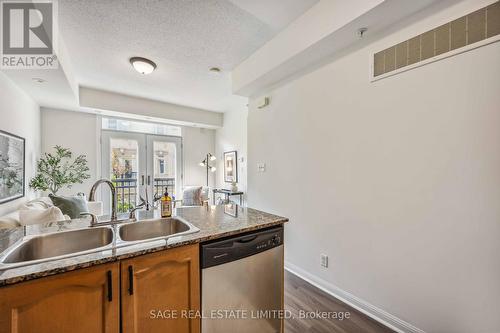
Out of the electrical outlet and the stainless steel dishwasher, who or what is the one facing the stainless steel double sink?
the electrical outlet

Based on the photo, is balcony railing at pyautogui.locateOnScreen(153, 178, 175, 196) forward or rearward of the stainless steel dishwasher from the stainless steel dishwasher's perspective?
rearward

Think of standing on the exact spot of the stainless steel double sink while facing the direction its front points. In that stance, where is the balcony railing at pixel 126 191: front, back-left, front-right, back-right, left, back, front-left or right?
back

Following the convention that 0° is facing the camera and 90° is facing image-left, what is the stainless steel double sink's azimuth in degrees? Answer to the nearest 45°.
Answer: approximately 0°

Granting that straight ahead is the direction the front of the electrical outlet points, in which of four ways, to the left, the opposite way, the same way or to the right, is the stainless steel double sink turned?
to the left

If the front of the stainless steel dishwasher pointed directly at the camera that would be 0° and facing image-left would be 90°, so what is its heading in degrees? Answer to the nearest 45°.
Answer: approximately 315°

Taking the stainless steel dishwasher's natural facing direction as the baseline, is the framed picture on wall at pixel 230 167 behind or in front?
behind

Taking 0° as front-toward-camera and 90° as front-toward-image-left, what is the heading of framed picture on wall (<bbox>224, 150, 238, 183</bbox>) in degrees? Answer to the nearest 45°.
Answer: approximately 45°

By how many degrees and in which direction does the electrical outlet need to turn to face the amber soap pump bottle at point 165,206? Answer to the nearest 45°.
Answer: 0° — it already faces it

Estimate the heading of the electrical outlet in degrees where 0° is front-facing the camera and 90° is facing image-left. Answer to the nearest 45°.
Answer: approximately 45°
